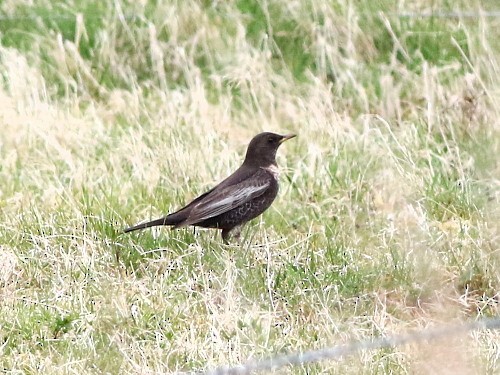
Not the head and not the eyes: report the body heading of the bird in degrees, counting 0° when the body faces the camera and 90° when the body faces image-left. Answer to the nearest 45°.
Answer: approximately 270°
